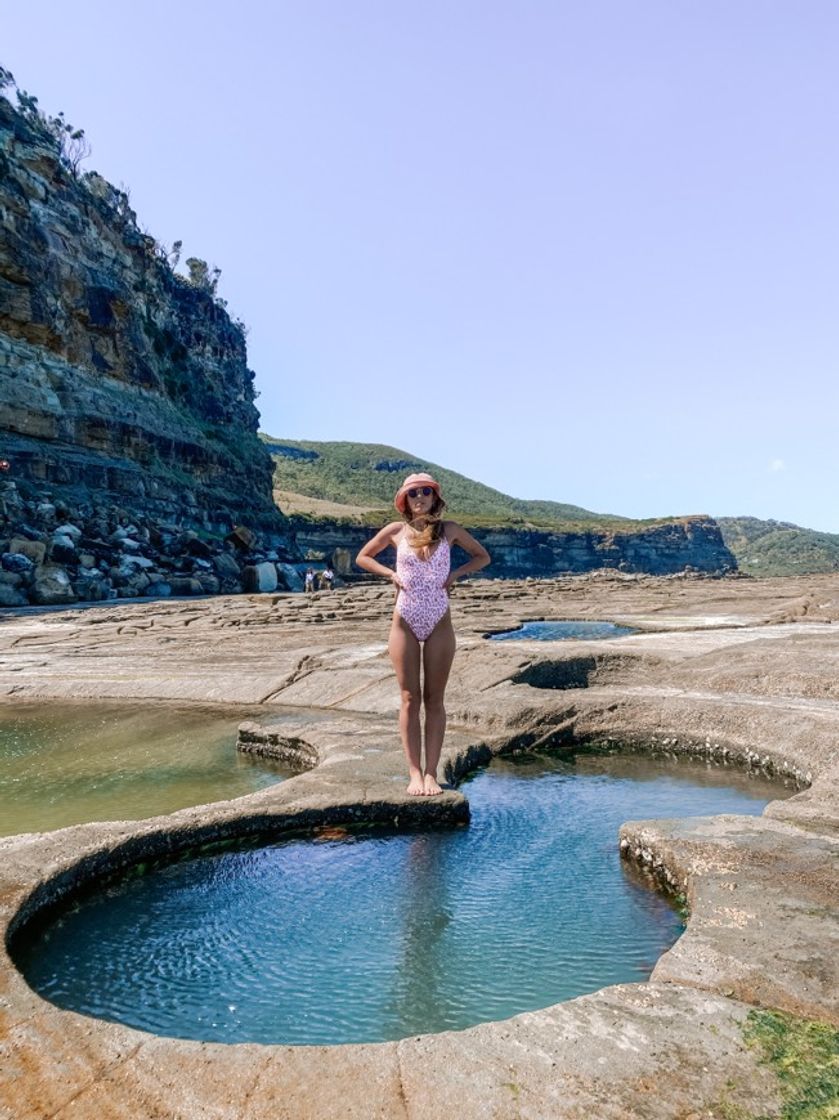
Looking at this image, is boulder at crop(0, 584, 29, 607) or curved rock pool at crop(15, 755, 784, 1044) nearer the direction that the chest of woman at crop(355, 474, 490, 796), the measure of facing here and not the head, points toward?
the curved rock pool

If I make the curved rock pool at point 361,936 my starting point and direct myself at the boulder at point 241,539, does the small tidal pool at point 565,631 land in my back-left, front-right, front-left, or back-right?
front-right

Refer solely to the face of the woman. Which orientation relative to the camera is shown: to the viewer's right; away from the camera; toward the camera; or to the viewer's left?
toward the camera

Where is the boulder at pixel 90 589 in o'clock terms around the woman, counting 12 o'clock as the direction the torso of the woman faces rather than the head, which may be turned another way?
The boulder is roughly at 5 o'clock from the woman.

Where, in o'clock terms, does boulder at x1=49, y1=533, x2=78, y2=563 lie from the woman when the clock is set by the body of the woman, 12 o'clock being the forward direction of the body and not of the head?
The boulder is roughly at 5 o'clock from the woman.

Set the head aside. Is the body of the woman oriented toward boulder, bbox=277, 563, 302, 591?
no

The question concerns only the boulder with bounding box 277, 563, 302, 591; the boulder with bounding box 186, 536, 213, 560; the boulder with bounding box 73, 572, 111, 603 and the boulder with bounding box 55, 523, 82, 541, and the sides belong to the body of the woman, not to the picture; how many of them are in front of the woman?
0

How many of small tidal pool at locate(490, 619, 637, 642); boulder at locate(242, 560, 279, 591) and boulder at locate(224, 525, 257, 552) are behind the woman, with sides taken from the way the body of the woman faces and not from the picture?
3

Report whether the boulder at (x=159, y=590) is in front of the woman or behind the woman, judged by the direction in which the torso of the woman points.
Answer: behind

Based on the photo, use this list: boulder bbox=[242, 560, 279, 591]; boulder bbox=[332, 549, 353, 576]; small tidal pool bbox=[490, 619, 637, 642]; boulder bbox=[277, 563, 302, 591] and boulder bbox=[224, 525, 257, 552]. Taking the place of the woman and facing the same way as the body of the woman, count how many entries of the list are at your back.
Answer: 5

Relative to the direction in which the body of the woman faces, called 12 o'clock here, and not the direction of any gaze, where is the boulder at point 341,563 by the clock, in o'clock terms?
The boulder is roughly at 6 o'clock from the woman.

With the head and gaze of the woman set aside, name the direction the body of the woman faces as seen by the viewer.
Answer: toward the camera

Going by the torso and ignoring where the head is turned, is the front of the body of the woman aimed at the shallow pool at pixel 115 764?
no

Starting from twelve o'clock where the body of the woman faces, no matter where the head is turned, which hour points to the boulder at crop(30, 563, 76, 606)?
The boulder is roughly at 5 o'clock from the woman.

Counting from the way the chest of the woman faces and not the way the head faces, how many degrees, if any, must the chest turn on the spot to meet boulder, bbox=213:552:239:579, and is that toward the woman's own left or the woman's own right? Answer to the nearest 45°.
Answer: approximately 180°

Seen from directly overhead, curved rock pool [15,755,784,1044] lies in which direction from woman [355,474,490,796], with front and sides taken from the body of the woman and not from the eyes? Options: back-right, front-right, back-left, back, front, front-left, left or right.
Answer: front

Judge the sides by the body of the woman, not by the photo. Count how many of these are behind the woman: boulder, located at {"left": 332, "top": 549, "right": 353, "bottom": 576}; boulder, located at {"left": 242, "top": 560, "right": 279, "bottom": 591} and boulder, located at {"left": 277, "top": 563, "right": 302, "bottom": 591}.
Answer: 3
